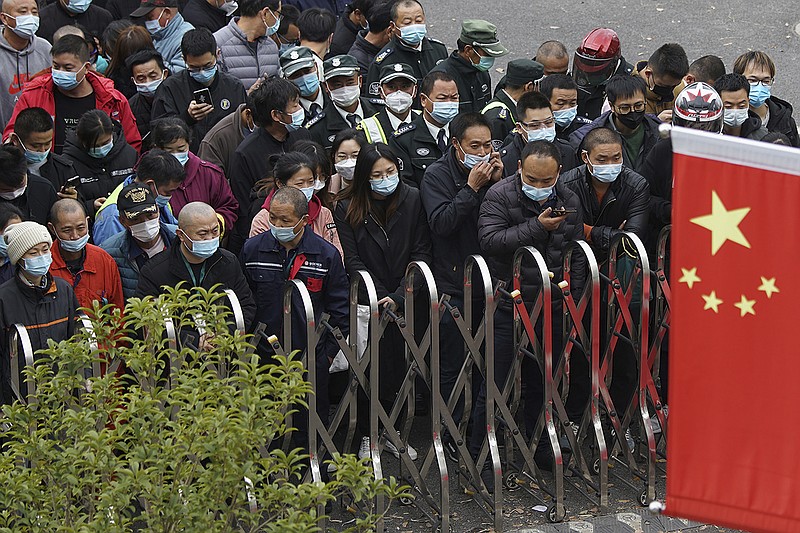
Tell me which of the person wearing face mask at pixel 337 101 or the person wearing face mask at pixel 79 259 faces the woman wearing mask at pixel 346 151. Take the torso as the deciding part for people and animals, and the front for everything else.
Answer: the person wearing face mask at pixel 337 101

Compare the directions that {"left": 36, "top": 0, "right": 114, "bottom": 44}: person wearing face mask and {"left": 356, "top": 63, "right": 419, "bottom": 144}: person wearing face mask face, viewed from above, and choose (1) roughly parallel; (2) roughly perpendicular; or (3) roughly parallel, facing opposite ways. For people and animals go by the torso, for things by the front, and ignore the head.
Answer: roughly parallel

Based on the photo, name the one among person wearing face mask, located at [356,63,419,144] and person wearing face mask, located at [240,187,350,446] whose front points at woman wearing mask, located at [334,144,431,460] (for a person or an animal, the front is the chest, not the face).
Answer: person wearing face mask, located at [356,63,419,144]

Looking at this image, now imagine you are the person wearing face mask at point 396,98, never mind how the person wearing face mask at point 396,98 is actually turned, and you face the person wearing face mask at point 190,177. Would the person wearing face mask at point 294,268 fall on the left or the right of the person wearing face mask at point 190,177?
left

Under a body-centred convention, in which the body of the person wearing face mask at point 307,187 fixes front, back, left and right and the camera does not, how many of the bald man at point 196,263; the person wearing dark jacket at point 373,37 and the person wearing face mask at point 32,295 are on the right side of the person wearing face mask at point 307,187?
2

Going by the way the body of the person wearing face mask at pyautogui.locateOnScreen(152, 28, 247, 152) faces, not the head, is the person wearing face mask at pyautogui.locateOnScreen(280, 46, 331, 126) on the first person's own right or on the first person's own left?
on the first person's own left

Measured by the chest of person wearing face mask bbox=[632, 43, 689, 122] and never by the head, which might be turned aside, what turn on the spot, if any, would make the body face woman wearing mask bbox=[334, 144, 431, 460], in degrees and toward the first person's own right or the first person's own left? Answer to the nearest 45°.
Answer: approximately 90° to the first person's own right

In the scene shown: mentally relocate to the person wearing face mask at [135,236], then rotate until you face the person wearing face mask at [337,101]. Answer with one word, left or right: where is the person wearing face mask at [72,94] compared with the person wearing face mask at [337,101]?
left

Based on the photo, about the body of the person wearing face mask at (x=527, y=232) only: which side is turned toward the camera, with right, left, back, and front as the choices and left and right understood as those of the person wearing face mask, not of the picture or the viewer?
front

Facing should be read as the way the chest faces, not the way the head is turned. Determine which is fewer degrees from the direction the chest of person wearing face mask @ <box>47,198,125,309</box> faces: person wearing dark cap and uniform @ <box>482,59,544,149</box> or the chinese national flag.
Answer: the chinese national flag

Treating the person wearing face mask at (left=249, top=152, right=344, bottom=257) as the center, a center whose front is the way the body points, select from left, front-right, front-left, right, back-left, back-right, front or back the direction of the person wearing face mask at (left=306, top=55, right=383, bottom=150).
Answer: back-left

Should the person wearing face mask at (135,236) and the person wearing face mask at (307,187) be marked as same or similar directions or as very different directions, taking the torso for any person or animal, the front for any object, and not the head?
same or similar directions

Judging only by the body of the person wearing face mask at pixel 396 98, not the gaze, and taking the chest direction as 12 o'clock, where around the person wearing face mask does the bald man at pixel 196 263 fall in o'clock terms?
The bald man is roughly at 1 o'clock from the person wearing face mask.

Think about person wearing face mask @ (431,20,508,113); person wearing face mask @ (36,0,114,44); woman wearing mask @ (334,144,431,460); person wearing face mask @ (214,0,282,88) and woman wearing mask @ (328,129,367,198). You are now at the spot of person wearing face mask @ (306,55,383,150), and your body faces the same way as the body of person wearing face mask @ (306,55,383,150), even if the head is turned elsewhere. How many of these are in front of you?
2

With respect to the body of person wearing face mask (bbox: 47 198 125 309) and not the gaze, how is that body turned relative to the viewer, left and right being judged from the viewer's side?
facing the viewer

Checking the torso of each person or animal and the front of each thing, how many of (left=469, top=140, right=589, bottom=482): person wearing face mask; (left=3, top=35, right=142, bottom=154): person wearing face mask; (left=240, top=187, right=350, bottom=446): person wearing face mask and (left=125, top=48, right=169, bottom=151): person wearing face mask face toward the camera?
4

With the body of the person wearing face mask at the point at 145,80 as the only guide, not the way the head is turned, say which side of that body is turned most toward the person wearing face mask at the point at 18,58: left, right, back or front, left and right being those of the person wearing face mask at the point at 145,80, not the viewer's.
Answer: right
